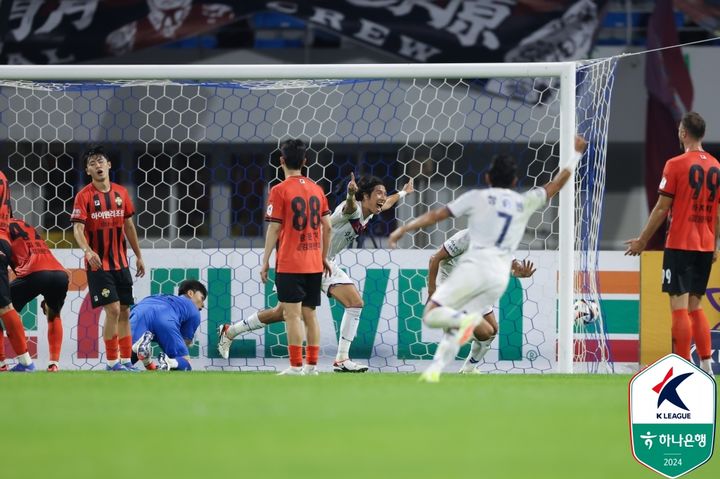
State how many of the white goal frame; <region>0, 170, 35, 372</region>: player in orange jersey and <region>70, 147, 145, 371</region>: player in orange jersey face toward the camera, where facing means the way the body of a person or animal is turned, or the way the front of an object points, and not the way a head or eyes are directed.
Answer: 2

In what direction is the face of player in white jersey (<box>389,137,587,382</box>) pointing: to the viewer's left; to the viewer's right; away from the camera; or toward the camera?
away from the camera

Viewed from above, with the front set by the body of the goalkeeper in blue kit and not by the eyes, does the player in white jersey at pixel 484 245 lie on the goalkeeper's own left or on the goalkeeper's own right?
on the goalkeeper's own right

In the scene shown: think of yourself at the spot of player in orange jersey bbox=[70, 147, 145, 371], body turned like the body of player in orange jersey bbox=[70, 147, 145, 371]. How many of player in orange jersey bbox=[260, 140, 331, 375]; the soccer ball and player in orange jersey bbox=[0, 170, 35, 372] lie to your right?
1

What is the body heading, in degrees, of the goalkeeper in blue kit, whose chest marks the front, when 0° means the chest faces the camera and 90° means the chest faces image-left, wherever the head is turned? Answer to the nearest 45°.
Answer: approximately 225°
